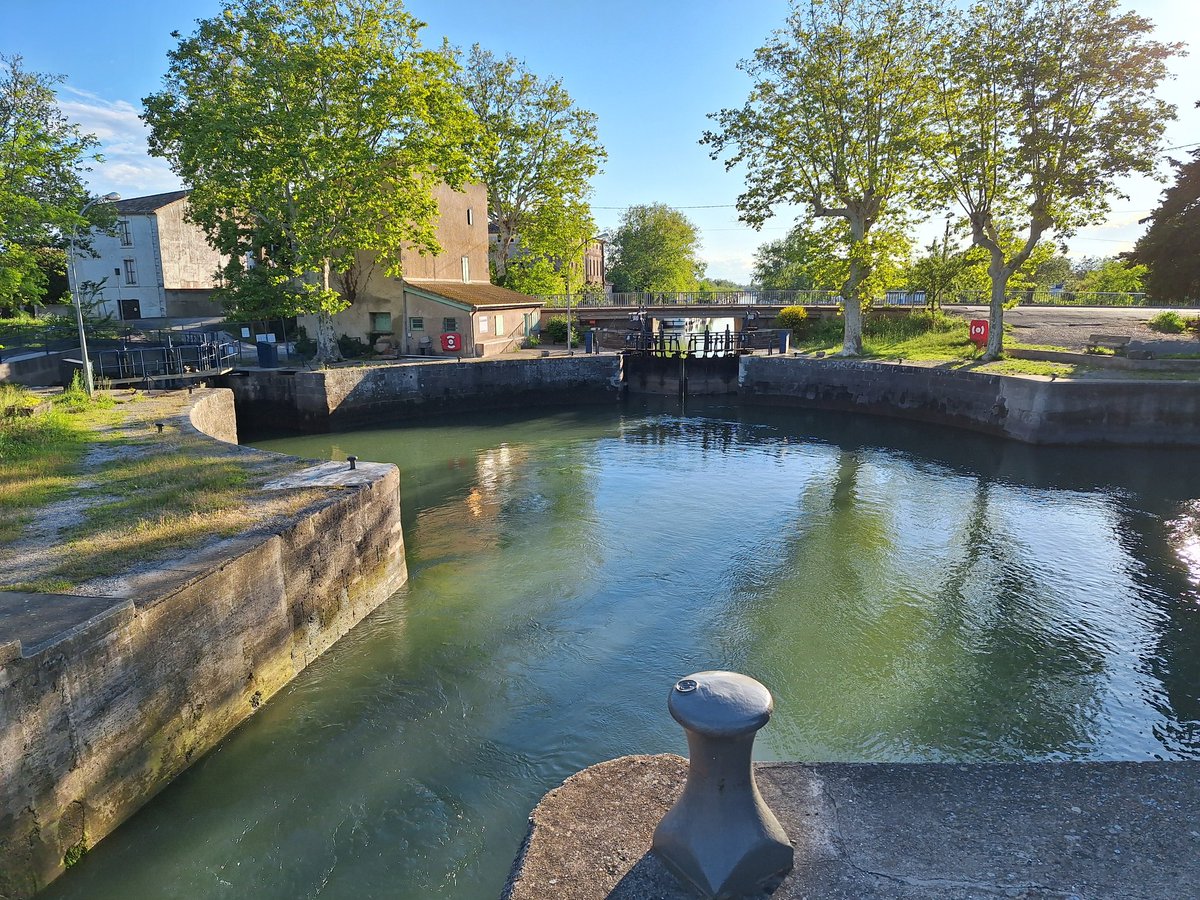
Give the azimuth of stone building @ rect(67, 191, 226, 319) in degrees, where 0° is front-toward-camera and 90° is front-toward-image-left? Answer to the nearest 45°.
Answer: approximately 45°

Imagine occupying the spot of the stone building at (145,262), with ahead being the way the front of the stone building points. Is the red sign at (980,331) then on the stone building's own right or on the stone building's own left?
on the stone building's own left

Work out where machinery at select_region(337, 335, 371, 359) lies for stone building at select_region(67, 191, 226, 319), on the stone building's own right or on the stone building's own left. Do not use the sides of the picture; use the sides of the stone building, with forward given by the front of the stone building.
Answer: on the stone building's own left

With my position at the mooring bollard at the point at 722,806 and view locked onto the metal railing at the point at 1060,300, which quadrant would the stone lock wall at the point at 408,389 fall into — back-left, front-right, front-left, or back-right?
front-left

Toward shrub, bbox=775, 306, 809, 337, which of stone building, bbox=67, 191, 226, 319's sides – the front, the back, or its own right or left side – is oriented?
left

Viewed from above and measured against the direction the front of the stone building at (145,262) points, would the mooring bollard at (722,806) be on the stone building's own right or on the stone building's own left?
on the stone building's own left

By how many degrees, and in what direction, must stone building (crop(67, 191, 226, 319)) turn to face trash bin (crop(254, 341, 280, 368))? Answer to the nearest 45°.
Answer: approximately 45° to its left

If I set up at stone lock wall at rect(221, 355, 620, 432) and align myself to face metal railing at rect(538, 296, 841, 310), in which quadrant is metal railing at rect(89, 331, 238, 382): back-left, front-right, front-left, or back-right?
back-left

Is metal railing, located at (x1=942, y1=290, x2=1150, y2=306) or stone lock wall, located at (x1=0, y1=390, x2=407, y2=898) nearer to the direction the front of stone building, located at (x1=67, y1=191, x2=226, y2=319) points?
the stone lock wall

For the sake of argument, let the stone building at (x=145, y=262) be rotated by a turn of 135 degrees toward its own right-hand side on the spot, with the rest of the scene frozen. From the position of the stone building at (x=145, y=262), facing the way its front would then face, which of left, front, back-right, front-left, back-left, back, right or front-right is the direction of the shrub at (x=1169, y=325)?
back-right

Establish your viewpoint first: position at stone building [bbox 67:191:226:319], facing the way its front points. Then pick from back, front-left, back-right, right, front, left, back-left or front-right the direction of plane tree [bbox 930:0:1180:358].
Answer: left

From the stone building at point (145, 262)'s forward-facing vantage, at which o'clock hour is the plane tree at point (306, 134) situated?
The plane tree is roughly at 10 o'clock from the stone building.

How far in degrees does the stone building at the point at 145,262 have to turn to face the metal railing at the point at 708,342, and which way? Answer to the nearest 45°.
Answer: approximately 90° to its left

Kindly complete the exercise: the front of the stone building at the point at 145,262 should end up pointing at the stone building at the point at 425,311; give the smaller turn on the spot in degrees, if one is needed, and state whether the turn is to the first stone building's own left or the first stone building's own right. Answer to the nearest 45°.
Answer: approximately 90° to the first stone building's own left

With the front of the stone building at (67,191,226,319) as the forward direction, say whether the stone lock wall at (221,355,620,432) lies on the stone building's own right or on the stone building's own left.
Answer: on the stone building's own left
